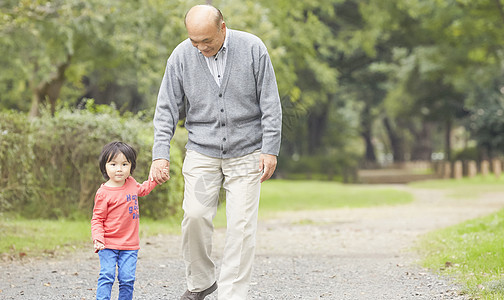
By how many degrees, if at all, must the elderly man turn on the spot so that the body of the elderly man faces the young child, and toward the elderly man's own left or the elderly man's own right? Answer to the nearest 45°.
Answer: approximately 90° to the elderly man's own right

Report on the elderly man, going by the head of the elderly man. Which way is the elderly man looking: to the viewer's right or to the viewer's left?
to the viewer's left

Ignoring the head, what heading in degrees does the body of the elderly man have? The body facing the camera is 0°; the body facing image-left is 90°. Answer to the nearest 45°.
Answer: approximately 0°

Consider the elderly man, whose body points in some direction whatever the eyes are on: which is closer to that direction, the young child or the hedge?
the young child
